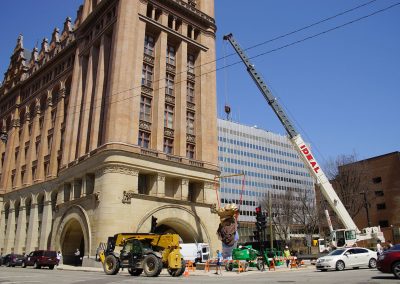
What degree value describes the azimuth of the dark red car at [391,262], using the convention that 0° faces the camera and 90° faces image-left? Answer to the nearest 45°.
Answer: approximately 45°

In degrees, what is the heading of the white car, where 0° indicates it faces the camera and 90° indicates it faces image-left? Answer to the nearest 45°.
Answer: approximately 45°

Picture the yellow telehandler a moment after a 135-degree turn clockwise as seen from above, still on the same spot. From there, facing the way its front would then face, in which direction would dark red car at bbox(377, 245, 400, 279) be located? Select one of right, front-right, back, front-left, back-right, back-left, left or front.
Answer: front-right

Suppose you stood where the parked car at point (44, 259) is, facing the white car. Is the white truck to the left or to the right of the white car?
left

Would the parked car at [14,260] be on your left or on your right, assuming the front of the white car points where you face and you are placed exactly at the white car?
on your right

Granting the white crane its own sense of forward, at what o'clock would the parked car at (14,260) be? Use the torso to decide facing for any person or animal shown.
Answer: The parked car is roughly at 12 o'clock from the white crane.

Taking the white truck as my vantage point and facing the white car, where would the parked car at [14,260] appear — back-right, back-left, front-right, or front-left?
back-right

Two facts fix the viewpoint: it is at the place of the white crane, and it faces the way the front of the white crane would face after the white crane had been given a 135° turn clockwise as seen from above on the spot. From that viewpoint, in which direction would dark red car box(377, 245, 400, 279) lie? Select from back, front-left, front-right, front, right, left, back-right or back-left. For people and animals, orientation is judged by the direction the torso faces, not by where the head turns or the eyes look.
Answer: back-right

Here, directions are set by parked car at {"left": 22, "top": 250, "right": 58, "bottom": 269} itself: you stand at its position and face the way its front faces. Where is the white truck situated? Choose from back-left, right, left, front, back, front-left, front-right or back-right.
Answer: back-right

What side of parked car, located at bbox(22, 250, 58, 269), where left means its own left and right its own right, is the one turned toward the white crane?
back

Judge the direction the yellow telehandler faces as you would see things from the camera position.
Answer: facing away from the viewer and to the left of the viewer
